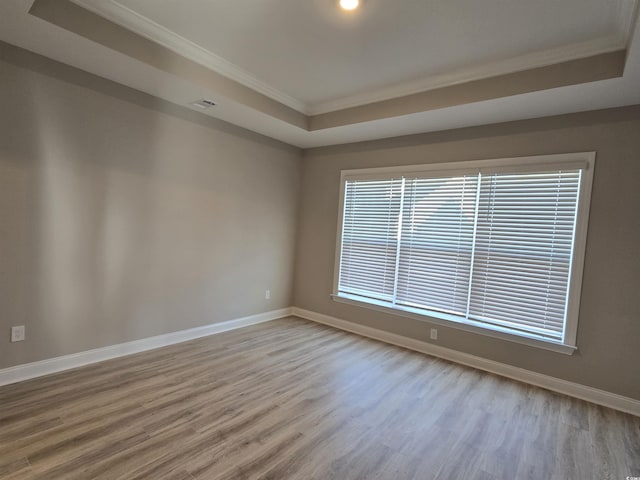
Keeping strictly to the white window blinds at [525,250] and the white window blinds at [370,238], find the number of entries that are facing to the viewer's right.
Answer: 0

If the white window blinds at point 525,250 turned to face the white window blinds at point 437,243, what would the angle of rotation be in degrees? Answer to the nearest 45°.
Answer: approximately 45° to its right

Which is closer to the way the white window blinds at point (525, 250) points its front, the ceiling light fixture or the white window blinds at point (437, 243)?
the ceiling light fixture

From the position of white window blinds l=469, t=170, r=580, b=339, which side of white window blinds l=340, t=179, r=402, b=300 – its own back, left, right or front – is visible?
left

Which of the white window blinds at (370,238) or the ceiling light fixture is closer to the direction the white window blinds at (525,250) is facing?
the ceiling light fixture

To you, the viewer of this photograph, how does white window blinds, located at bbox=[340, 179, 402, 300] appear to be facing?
facing the viewer and to the left of the viewer

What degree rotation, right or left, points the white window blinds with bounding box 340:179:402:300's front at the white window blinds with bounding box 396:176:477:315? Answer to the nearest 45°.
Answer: approximately 90° to its left

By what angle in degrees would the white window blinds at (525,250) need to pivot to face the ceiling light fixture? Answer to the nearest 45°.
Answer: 0° — it already faces it

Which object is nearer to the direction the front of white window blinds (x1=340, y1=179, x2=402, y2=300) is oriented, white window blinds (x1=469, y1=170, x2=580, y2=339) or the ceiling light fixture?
the ceiling light fixture

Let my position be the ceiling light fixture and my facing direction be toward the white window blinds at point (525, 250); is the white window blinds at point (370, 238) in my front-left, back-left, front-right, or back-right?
front-left
